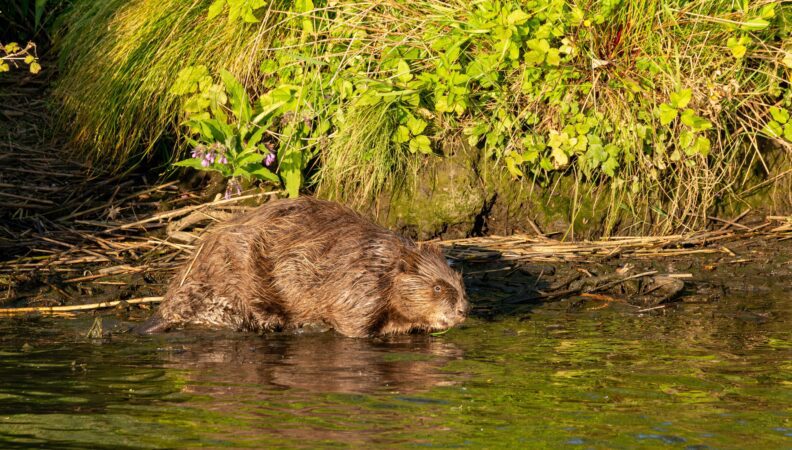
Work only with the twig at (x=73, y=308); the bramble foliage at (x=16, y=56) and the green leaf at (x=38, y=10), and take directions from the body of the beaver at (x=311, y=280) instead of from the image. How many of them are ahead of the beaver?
0

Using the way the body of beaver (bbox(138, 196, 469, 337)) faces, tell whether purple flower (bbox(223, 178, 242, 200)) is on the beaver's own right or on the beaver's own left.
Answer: on the beaver's own left

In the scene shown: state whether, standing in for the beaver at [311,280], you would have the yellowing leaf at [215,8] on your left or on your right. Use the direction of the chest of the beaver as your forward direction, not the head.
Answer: on your left

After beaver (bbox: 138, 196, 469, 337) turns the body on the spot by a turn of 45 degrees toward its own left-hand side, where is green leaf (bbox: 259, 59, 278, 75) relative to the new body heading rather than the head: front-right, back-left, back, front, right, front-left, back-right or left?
front-left

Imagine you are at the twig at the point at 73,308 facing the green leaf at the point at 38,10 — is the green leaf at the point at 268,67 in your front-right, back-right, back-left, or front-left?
front-right

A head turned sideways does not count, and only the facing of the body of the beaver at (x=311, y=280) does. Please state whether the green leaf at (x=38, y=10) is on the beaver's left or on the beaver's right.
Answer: on the beaver's left

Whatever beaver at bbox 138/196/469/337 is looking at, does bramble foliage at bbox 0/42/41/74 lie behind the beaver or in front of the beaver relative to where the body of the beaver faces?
behind

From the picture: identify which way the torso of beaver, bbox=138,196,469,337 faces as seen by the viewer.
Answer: to the viewer's right

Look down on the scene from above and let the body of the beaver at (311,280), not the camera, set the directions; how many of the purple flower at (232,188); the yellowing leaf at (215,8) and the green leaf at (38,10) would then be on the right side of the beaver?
0

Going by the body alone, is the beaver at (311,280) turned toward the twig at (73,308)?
no
